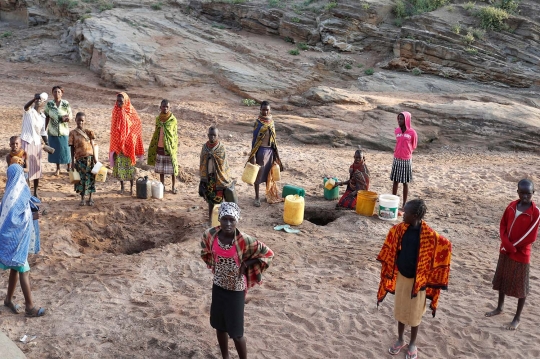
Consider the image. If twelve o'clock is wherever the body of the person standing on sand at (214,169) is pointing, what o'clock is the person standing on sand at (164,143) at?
the person standing on sand at (164,143) is roughly at 5 o'clock from the person standing on sand at (214,169).

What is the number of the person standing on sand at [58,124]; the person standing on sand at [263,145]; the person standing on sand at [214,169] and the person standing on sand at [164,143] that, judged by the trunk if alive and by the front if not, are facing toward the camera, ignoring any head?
4

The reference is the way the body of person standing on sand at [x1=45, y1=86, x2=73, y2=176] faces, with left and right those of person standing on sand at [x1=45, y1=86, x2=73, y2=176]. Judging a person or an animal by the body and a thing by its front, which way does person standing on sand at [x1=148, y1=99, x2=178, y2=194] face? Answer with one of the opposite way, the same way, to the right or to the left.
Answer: the same way

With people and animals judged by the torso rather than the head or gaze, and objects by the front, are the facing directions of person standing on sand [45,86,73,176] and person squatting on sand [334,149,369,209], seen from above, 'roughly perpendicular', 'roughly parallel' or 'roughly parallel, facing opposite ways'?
roughly perpendicular

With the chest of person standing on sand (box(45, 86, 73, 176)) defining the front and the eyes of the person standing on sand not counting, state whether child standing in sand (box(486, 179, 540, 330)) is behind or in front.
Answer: in front

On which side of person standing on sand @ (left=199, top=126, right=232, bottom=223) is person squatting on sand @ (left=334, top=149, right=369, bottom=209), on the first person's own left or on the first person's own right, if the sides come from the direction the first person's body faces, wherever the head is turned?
on the first person's own left

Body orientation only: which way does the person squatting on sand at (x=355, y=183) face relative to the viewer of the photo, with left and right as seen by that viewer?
facing the viewer and to the left of the viewer

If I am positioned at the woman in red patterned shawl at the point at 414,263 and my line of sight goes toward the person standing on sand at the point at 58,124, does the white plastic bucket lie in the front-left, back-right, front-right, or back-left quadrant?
front-right

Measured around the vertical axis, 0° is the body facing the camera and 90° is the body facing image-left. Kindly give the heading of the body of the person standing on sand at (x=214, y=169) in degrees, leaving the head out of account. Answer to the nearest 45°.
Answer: approximately 0°

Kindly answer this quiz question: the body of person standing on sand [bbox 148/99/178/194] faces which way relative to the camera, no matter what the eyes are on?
toward the camera

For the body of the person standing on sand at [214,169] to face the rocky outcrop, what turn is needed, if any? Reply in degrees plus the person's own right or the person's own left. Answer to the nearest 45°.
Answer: approximately 180°

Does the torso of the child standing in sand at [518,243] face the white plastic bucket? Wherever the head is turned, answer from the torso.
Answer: no

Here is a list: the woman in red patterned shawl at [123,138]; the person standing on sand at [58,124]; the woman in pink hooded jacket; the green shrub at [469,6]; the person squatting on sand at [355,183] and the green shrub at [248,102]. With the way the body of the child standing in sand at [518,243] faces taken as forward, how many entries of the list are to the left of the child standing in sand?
0

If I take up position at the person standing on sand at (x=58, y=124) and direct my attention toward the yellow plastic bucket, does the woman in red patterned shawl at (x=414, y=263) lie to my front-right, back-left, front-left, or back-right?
front-right

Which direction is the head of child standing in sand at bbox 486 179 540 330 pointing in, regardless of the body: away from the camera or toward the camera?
toward the camera

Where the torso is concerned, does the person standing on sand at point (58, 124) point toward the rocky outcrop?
no

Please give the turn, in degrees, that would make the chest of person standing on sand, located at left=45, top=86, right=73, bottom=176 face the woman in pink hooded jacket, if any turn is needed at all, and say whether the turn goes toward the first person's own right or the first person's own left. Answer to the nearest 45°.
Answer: approximately 45° to the first person's own left

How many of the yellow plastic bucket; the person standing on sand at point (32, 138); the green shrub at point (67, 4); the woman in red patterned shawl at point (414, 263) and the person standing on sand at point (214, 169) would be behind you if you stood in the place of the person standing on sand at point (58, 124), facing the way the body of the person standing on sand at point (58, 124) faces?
1
